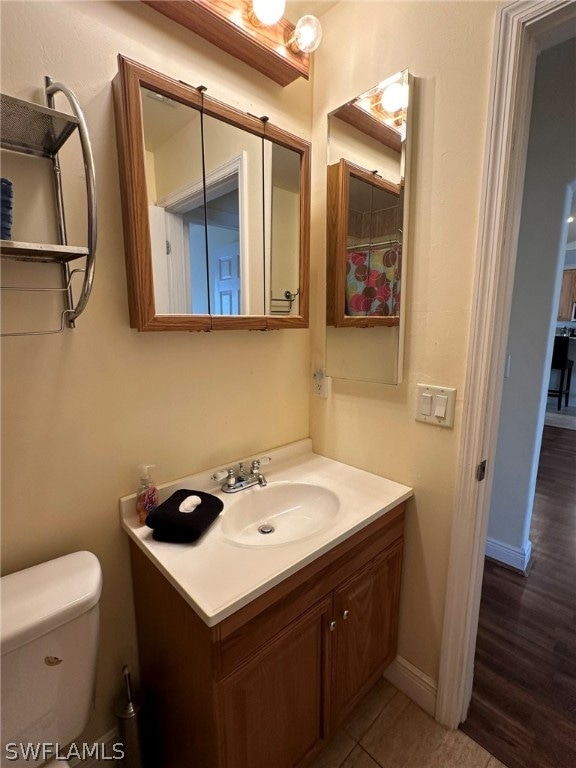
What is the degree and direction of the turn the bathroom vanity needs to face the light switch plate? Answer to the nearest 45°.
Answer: approximately 90° to its left
